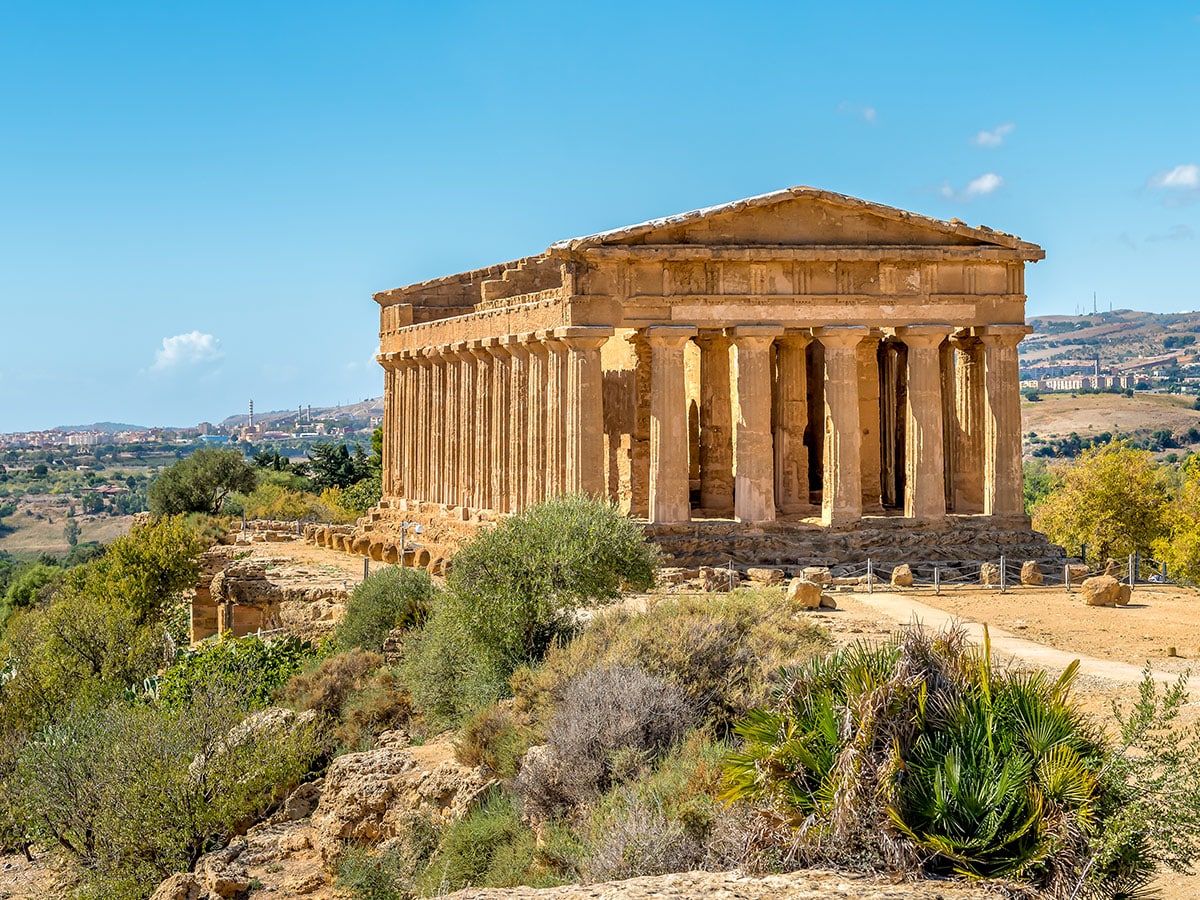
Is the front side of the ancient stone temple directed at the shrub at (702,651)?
yes

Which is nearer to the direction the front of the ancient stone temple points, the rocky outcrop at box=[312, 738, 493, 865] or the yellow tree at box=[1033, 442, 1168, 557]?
the rocky outcrop

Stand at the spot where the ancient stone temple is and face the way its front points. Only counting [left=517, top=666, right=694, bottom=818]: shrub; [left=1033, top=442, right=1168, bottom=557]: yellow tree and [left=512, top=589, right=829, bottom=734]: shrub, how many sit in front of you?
2

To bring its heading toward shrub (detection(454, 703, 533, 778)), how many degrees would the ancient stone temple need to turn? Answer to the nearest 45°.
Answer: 0° — it already faces it

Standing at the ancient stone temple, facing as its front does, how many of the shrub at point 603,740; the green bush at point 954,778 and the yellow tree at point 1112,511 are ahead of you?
2

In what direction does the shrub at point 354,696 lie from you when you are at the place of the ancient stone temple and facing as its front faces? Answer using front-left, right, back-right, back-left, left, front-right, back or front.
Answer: front-right

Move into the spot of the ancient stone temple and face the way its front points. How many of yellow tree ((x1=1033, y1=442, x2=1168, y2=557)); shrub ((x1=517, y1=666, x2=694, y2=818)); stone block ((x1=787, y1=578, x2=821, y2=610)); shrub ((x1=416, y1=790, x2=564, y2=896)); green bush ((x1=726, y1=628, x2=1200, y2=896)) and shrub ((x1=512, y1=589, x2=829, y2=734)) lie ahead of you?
5

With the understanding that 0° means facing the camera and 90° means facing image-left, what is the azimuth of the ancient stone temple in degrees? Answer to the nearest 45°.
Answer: approximately 0°

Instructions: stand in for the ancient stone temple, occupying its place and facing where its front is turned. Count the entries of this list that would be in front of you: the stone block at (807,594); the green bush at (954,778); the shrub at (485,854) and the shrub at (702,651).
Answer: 4

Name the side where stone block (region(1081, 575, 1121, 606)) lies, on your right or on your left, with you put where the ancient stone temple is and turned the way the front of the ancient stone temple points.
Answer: on your left

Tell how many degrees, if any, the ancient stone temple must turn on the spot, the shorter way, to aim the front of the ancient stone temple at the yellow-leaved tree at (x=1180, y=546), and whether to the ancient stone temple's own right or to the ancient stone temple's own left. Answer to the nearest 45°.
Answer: approximately 45° to the ancient stone temple's own left
